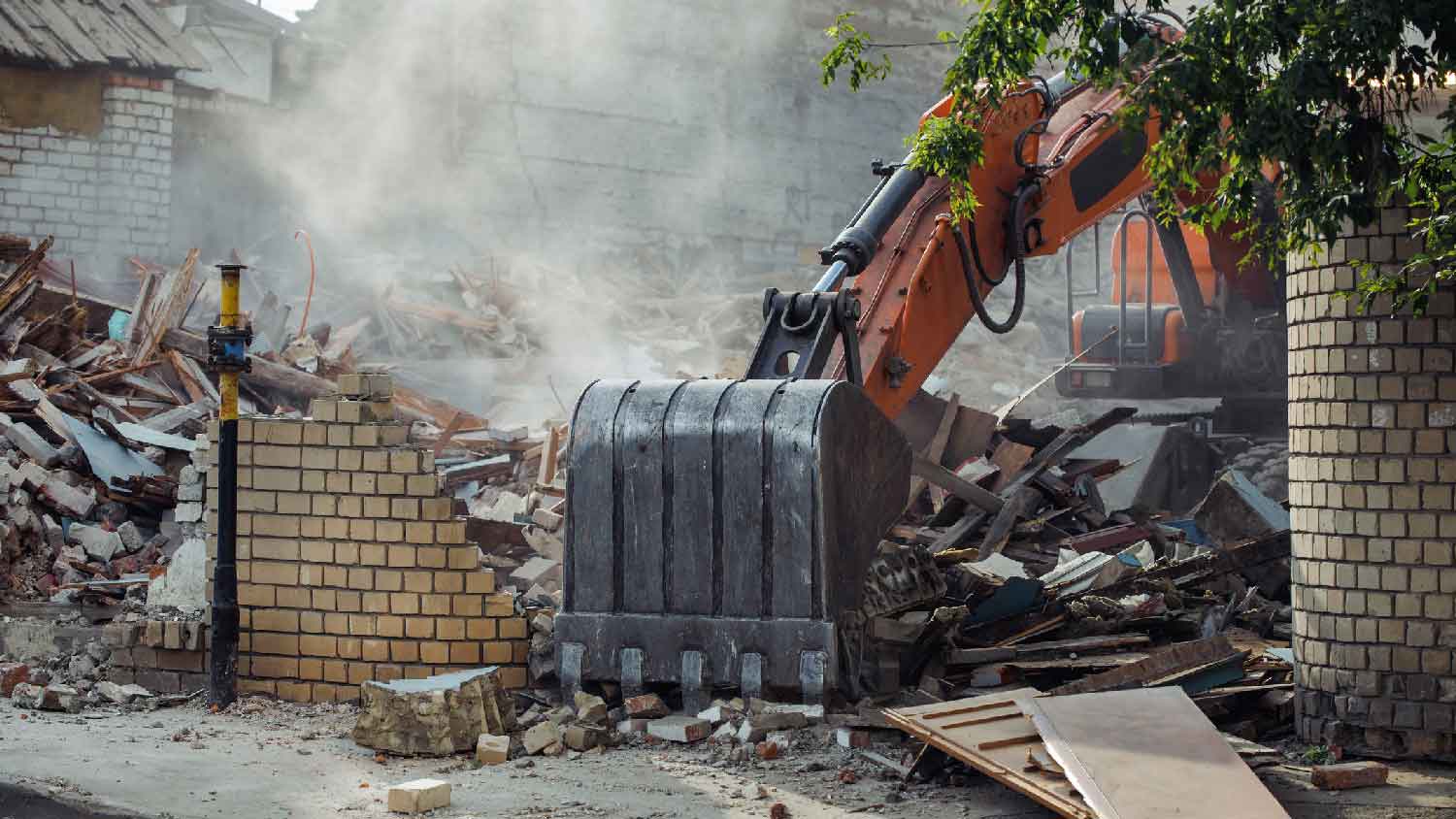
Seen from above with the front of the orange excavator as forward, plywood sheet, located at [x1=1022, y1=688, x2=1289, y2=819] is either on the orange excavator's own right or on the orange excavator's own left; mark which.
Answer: on the orange excavator's own left

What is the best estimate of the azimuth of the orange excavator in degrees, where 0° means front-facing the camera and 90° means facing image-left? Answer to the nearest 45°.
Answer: approximately 45°

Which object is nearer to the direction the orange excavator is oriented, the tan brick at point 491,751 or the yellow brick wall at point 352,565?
the tan brick

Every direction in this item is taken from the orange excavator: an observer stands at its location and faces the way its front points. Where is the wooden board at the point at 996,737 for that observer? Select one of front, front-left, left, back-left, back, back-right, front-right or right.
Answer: left

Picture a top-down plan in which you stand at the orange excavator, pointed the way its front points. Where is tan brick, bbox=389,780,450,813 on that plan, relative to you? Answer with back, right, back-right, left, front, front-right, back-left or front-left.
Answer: front

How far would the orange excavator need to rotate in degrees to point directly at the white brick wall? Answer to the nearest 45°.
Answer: approximately 90° to its right

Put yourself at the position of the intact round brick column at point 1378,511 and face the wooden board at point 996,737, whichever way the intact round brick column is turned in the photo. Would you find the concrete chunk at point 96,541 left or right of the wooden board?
right

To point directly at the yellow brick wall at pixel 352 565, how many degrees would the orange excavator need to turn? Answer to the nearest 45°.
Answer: approximately 45° to its right

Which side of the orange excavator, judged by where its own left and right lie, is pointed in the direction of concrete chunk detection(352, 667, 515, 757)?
front
